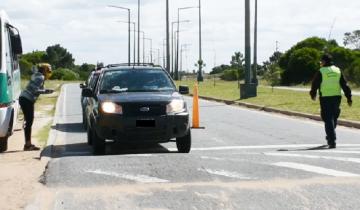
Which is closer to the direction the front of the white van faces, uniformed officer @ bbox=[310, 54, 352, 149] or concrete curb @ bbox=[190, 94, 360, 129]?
the uniformed officer

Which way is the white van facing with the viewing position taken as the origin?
facing the viewer and to the right of the viewer

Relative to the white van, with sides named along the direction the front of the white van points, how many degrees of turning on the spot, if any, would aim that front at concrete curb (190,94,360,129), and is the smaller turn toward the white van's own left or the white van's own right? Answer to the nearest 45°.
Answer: approximately 90° to the white van's own left

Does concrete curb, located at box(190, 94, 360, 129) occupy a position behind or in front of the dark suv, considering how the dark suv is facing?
behind

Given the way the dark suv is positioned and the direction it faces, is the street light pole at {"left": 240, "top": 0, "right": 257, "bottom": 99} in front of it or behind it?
behind

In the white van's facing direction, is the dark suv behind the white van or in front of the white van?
in front

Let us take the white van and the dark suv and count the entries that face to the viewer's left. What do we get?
0

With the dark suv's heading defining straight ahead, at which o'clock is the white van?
The white van is roughly at 4 o'clock from the dark suv.

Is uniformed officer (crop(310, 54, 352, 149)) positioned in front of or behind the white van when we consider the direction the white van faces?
in front

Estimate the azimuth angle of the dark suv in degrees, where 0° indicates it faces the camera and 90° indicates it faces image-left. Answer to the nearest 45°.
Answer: approximately 0°

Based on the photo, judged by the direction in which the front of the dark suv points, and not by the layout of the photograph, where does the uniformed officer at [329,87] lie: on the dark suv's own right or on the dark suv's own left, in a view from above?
on the dark suv's own left

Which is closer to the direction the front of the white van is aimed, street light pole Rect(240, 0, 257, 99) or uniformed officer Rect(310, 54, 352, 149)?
the uniformed officer
